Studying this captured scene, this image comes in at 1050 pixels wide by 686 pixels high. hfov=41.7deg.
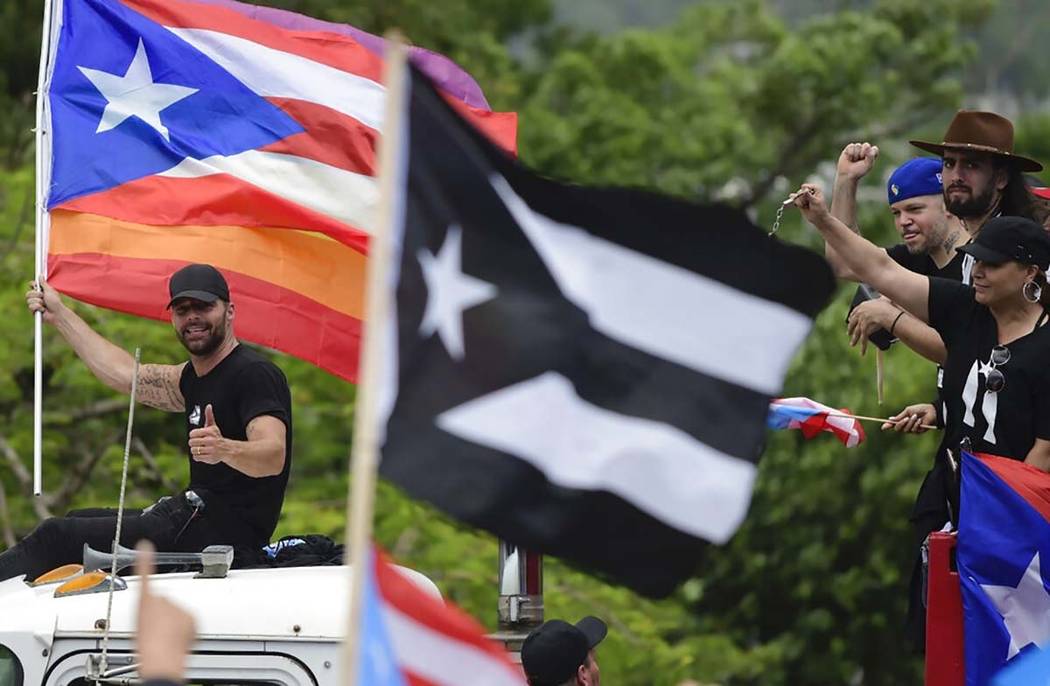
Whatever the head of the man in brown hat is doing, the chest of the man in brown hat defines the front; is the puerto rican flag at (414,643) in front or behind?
in front

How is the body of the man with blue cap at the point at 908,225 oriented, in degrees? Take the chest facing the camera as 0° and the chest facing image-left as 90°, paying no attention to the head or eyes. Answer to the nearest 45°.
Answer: approximately 45°

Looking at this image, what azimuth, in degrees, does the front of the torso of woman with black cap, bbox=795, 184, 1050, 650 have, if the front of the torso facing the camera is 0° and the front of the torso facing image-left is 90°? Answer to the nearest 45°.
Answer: approximately 45°

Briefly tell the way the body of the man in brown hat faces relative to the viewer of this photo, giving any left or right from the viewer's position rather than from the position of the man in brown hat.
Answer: facing the viewer and to the left of the viewer

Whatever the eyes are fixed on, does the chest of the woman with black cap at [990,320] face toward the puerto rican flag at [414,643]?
yes

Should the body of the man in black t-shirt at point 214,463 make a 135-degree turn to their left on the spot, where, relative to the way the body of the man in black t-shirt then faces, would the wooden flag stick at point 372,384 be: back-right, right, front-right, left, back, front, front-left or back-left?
right

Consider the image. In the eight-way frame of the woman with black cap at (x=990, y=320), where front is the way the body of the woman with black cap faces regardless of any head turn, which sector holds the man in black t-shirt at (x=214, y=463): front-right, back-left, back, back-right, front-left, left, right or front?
front-right

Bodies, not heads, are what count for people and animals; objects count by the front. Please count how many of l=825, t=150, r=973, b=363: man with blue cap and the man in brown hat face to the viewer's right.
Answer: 0

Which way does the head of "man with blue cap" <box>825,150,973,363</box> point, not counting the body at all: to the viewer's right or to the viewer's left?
to the viewer's left

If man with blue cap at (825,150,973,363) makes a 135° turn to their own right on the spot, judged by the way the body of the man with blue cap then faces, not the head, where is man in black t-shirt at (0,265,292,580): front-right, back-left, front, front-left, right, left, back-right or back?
left

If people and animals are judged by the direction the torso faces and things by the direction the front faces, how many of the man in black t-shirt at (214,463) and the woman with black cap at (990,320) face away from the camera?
0
